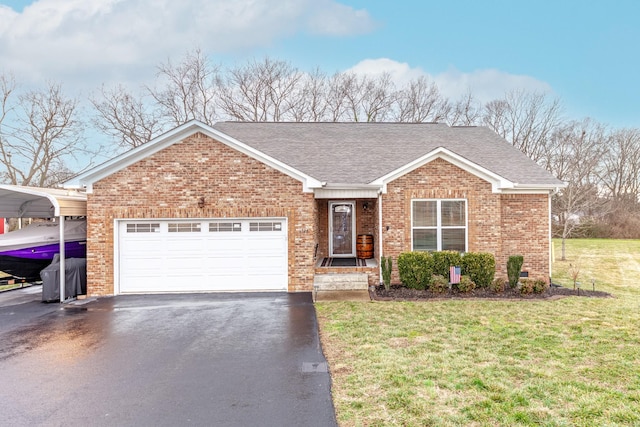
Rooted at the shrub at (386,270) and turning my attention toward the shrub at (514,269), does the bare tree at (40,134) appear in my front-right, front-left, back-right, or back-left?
back-left

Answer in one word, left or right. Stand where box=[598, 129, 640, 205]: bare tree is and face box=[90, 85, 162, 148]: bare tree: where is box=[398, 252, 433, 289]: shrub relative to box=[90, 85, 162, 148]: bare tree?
left

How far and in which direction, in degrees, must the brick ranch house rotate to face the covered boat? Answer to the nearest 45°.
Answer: approximately 90° to its right

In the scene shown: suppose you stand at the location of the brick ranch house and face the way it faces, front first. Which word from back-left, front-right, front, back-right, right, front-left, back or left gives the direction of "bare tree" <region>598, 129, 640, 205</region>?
back-left

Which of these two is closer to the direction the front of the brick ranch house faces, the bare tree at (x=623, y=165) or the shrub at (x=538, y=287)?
the shrub

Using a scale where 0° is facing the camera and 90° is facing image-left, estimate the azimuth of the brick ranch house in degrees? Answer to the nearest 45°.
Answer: approximately 0°

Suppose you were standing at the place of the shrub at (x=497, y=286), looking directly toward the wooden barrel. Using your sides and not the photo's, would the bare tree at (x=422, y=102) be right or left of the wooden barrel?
right

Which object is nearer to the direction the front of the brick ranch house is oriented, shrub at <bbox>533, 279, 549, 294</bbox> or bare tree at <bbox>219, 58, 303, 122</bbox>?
the shrub

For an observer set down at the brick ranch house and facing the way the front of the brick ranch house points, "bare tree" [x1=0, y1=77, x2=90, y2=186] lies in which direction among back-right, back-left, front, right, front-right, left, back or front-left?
back-right

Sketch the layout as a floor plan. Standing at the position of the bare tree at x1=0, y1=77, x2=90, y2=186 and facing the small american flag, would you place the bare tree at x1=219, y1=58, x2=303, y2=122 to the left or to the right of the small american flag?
left

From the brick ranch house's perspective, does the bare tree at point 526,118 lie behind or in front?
behind

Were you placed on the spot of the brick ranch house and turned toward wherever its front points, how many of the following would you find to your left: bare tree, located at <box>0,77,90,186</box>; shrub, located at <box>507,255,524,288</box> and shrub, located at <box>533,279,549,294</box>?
2

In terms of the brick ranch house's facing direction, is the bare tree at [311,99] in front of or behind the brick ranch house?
behind

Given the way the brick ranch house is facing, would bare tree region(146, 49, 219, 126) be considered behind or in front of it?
behind
